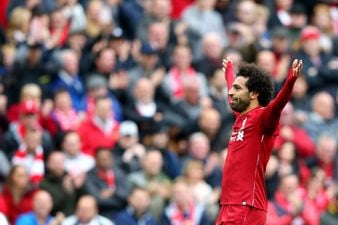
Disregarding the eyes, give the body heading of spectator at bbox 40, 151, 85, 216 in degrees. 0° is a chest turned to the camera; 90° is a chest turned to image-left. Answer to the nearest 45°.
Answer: approximately 315°

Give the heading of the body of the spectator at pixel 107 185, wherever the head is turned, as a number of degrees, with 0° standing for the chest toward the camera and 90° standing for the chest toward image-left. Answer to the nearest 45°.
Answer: approximately 0°

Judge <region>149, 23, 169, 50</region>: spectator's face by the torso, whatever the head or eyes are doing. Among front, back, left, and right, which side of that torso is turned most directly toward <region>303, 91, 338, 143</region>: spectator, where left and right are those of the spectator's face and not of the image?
left

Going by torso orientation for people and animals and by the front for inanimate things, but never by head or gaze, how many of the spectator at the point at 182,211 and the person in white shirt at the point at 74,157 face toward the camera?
2
